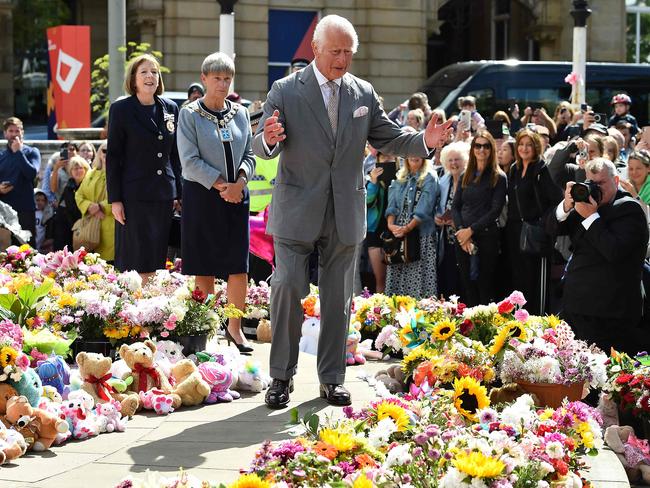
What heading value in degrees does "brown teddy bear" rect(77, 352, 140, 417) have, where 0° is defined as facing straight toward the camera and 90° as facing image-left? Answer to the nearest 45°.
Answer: approximately 315°

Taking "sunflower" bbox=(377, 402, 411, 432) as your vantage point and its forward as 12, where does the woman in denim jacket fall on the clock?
The woman in denim jacket is roughly at 6 o'clock from the sunflower.

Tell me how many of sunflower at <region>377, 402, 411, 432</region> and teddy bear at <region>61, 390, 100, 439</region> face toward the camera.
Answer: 2

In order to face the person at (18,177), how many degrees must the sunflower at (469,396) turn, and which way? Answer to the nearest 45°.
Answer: approximately 90° to its right

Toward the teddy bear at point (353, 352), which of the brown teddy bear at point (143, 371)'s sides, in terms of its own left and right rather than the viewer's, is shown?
left

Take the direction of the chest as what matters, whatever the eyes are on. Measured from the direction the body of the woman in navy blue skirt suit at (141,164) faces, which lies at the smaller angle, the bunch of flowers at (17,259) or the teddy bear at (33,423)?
the teddy bear

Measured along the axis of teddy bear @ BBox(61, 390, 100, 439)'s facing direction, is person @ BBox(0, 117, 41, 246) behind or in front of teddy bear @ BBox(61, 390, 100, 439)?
behind

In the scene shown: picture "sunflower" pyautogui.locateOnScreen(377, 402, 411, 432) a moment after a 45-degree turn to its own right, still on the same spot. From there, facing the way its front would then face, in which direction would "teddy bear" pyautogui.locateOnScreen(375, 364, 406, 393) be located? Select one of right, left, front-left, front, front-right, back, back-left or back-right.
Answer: back-right

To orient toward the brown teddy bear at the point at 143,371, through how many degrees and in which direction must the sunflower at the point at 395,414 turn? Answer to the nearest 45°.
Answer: approximately 135° to its right

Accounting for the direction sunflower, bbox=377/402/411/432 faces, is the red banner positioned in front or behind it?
behind

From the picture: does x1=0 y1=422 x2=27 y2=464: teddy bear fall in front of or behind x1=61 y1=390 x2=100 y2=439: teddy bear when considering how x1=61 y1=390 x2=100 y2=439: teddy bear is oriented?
in front
